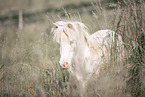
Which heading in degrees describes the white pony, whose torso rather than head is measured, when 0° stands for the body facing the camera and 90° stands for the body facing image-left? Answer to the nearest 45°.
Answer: approximately 45°
